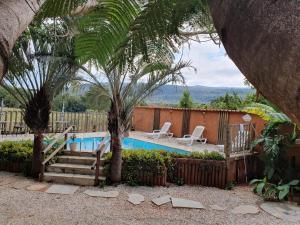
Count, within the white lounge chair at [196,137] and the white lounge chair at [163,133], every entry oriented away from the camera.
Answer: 0

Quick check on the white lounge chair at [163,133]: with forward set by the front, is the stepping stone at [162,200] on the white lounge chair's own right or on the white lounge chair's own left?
on the white lounge chair's own left

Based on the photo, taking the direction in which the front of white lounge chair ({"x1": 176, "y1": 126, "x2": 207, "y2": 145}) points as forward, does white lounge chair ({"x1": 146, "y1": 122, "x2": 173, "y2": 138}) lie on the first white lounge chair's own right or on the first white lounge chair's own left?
on the first white lounge chair's own right

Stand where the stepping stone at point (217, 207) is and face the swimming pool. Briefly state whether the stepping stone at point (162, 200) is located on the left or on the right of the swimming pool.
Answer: left

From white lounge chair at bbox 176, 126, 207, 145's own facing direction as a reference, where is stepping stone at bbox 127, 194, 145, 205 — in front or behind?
in front

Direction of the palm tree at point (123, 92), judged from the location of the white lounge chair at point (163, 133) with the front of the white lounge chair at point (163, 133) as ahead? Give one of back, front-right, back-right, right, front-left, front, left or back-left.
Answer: left

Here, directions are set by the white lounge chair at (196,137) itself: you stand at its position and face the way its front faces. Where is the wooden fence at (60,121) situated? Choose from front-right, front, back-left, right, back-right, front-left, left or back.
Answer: front-right

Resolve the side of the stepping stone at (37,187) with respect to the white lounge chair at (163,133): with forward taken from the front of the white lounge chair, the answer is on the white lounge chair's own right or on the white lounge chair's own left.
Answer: on the white lounge chair's own left

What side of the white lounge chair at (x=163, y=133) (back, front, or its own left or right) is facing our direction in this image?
left

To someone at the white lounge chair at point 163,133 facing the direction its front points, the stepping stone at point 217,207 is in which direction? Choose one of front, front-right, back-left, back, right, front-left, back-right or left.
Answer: left

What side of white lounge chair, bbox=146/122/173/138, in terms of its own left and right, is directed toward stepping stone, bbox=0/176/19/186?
left

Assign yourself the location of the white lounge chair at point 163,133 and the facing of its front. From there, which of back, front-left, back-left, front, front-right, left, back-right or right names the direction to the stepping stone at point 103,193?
left

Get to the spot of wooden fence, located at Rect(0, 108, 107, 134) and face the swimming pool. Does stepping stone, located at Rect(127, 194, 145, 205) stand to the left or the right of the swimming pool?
right

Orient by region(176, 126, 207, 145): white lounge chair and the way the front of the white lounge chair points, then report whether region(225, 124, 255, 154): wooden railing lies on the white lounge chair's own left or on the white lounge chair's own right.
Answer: on the white lounge chair's own left
